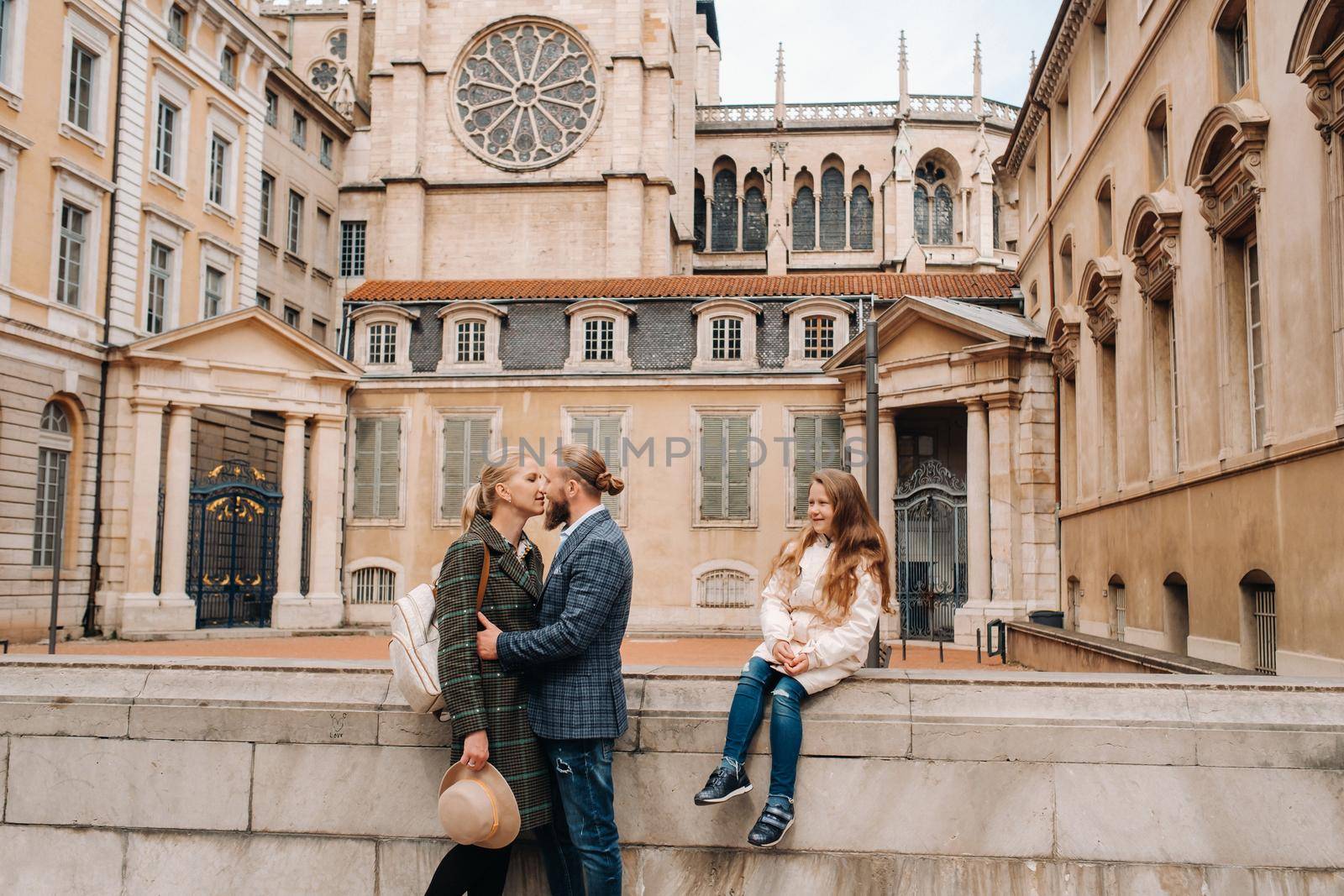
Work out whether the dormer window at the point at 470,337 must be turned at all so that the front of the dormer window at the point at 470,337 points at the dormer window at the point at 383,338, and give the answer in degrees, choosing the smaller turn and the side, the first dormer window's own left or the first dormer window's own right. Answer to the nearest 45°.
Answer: approximately 90° to the first dormer window's own right

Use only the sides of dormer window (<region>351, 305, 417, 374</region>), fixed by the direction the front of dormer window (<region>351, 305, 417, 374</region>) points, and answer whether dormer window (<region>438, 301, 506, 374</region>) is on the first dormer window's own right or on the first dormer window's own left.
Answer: on the first dormer window's own left

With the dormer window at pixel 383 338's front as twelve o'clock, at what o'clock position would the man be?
The man is roughly at 12 o'clock from the dormer window.

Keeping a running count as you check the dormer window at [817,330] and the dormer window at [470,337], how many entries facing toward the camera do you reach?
2

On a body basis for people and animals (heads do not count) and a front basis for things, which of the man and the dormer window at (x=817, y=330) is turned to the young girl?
the dormer window

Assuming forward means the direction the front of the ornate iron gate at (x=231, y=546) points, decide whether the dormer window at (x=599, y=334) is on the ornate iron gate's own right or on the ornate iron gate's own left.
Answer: on the ornate iron gate's own left

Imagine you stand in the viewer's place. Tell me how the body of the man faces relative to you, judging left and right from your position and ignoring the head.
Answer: facing to the left of the viewer

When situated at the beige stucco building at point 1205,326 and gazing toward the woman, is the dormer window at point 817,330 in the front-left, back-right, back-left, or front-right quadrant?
back-right

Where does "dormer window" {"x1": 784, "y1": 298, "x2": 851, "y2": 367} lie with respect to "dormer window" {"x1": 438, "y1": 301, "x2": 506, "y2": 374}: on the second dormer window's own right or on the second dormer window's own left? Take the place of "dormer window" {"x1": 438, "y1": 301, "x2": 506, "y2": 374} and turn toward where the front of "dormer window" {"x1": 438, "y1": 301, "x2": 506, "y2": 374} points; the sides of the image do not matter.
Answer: on the second dormer window's own left
